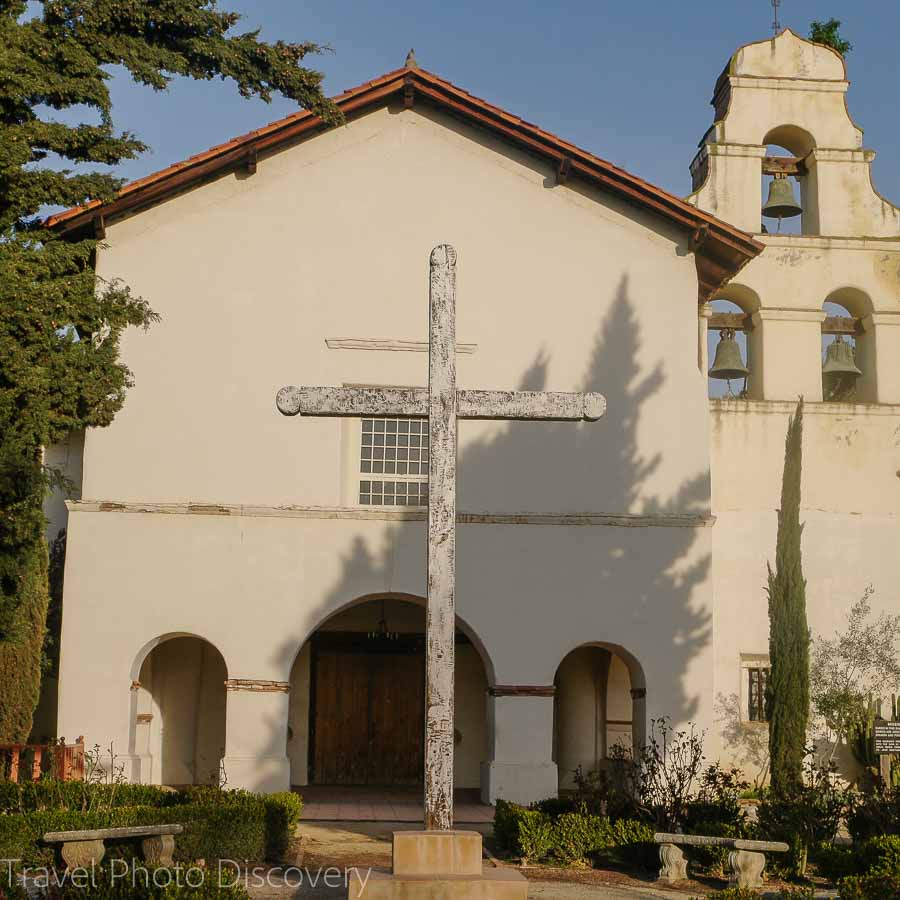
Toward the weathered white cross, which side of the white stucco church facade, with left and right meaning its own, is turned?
front

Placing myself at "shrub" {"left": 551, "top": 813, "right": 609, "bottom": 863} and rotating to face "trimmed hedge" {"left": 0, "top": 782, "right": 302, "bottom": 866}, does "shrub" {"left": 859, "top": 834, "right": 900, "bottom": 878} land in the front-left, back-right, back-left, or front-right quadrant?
back-left

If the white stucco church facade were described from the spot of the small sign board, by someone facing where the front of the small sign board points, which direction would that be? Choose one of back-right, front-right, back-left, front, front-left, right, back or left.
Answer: right

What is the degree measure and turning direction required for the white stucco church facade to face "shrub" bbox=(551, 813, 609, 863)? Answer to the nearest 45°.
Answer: approximately 45° to its left

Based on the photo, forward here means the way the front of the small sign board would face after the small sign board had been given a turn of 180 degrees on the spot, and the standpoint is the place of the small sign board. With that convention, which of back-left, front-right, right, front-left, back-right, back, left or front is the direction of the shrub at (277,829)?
back-left

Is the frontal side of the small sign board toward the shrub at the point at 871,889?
yes

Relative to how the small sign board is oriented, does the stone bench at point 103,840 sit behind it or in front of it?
in front

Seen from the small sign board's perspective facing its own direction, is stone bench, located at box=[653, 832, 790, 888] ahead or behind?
ahead

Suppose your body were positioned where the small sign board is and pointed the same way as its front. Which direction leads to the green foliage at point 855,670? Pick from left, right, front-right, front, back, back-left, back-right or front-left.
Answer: back

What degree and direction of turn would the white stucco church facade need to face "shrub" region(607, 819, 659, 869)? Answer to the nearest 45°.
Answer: approximately 45° to its left

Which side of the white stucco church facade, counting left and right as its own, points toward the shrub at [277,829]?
front

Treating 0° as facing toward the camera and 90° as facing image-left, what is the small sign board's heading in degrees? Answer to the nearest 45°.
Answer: approximately 0°

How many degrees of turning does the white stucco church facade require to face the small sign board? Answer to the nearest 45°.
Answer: approximately 90° to its left

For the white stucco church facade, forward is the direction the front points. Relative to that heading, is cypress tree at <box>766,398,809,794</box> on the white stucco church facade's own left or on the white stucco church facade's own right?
on the white stucco church facade's own left

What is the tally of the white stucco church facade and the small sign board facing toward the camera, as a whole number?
2

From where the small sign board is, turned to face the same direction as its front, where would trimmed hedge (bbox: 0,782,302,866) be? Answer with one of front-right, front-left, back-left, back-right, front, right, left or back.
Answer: front-right
